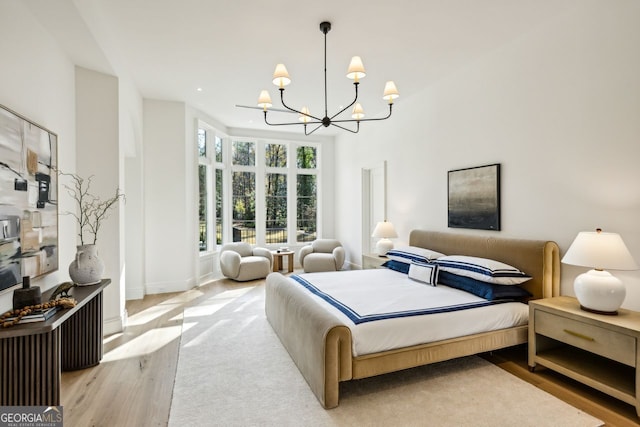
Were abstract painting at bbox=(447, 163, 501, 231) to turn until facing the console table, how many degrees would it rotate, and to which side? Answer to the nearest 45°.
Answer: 0° — it already faces it

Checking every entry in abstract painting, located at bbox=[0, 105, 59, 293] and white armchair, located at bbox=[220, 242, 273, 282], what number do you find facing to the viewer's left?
0

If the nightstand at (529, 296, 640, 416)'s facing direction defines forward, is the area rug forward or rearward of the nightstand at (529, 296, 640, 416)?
forward

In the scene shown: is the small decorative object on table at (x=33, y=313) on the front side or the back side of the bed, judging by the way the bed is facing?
on the front side

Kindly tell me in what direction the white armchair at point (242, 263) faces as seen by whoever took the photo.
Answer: facing the viewer and to the right of the viewer

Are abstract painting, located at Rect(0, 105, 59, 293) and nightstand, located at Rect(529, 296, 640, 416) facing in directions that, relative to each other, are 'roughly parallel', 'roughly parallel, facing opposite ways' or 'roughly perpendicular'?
roughly parallel, facing opposite ways

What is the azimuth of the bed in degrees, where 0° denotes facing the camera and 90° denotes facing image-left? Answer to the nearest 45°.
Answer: approximately 45°

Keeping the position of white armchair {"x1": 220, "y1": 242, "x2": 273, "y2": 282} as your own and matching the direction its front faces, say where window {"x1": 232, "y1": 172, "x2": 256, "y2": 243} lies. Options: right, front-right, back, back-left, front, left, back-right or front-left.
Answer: back-left

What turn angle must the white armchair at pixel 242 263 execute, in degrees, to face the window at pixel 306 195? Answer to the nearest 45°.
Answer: approximately 90° to its left

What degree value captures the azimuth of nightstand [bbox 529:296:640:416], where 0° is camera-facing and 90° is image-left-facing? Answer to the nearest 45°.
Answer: approximately 45°

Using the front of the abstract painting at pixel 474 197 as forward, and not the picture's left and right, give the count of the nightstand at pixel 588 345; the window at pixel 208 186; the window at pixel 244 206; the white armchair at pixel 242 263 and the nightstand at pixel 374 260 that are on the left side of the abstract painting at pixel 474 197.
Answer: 1

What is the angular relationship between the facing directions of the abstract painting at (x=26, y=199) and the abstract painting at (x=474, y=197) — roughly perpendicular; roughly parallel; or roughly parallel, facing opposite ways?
roughly parallel, facing opposite ways

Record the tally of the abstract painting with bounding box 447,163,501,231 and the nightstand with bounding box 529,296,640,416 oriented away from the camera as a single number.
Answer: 0

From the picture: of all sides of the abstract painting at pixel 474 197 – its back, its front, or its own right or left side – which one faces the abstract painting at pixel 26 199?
front

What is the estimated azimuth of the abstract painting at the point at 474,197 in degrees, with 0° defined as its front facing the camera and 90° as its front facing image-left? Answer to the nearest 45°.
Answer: approximately 45°

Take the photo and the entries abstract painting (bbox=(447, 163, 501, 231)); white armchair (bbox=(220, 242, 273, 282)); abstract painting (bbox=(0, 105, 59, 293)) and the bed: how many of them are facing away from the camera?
0

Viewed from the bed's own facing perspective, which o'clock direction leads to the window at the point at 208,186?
The window is roughly at 3 o'clock from the bed.
